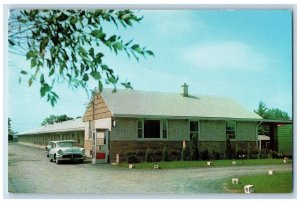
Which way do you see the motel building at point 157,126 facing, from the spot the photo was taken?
facing the viewer

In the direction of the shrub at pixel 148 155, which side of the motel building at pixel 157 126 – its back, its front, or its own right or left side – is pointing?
front

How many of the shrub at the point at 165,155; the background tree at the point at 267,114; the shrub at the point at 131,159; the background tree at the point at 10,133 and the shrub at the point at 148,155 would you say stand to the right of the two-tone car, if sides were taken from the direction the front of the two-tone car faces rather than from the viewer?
0

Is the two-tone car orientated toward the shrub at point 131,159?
no

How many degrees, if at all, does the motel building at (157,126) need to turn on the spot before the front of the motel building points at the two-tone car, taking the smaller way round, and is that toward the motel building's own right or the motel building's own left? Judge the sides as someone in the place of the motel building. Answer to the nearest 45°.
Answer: approximately 45° to the motel building's own right

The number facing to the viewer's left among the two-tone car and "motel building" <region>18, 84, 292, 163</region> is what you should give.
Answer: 0

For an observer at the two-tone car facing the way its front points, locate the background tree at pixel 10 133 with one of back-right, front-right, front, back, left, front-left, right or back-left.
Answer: back
